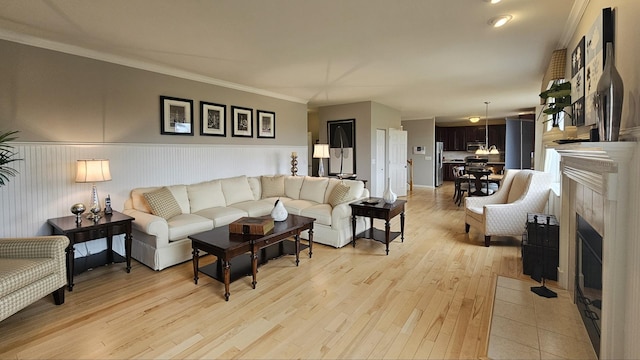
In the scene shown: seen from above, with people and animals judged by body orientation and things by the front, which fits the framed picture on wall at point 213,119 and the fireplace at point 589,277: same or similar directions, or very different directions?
very different directions

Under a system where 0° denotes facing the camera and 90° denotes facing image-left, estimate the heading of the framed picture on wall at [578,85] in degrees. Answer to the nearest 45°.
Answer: approximately 90°

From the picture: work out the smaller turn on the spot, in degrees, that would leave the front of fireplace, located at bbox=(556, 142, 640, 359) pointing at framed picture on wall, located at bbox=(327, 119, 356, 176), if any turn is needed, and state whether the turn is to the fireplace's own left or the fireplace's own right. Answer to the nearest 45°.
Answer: approximately 45° to the fireplace's own right

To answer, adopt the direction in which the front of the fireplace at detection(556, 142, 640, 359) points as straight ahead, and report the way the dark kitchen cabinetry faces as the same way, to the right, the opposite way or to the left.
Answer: to the left

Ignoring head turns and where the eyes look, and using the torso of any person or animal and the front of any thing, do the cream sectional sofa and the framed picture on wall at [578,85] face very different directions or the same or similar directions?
very different directions

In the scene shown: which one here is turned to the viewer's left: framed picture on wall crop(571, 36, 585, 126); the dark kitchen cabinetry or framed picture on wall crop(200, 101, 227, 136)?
framed picture on wall crop(571, 36, 585, 126)

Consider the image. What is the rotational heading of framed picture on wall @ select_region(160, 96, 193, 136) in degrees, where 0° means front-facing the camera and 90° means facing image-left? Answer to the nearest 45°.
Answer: approximately 315°

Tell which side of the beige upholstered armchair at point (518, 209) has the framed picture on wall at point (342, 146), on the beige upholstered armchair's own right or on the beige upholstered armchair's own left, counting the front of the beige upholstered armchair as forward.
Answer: on the beige upholstered armchair's own right

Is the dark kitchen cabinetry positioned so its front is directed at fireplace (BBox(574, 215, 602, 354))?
yes

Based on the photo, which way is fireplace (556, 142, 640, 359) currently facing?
to the viewer's left
